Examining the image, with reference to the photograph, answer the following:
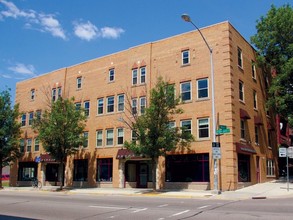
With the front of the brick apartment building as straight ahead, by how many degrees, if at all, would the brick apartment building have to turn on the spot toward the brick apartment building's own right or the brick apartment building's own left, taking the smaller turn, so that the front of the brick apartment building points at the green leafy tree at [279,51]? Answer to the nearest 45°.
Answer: approximately 135° to the brick apartment building's own left

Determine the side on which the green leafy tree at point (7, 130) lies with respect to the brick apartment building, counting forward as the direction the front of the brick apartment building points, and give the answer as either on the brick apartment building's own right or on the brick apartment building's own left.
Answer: on the brick apartment building's own right

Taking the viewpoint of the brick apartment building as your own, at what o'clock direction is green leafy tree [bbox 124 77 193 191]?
The green leafy tree is roughly at 11 o'clock from the brick apartment building.
